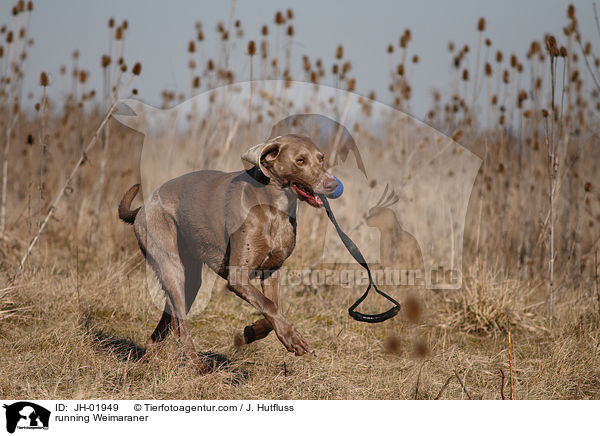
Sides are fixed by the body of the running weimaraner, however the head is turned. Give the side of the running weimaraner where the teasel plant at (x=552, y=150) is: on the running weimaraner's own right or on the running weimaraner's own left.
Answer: on the running weimaraner's own left

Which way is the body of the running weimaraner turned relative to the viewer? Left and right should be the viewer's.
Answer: facing the viewer and to the right of the viewer
